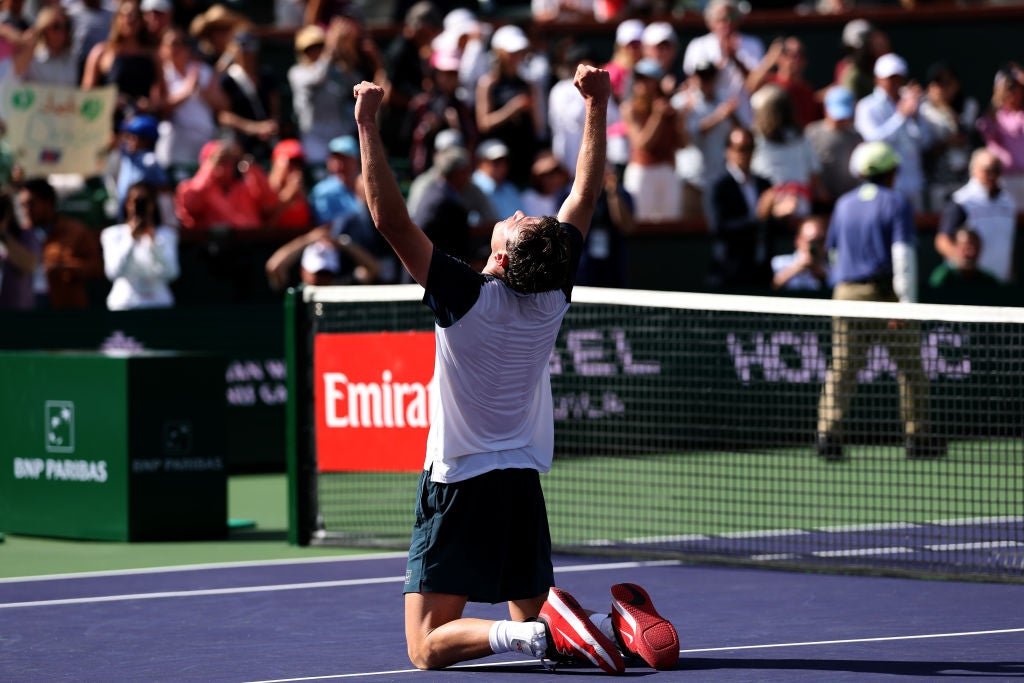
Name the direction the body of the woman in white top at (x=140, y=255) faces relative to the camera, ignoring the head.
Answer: toward the camera

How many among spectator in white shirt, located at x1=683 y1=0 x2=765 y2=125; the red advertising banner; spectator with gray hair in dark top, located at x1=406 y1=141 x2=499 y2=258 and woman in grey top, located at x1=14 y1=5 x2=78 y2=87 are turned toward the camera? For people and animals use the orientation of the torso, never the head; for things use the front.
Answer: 4

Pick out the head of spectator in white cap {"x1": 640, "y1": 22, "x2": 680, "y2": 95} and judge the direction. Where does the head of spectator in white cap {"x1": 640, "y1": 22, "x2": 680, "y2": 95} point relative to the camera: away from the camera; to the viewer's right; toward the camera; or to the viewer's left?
toward the camera

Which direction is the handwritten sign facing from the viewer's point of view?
toward the camera

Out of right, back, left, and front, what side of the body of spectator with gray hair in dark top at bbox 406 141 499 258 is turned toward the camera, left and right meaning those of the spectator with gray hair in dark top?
front

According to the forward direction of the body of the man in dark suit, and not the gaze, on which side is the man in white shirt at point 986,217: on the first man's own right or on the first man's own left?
on the first man's own left

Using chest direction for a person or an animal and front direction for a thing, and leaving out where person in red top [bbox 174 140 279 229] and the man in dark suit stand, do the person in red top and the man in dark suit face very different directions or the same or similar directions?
same or similar directions

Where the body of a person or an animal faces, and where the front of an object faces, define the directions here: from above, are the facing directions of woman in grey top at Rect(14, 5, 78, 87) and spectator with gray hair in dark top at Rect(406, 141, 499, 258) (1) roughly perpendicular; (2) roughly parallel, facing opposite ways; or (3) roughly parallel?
roughly parallel

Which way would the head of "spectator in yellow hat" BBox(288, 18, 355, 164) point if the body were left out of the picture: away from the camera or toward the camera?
toward the camera
